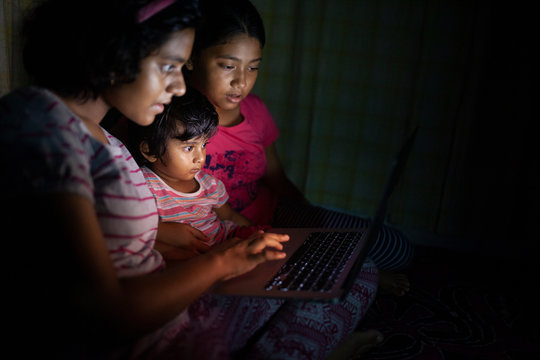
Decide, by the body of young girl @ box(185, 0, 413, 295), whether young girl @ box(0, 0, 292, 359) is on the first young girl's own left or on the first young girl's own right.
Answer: on the first young girl's own right

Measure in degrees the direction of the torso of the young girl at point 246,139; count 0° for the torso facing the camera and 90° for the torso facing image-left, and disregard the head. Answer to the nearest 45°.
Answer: approximately 315°

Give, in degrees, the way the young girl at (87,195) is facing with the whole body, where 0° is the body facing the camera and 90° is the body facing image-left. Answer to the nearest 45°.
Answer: approximately 270°

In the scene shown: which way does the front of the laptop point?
to the viewer's left

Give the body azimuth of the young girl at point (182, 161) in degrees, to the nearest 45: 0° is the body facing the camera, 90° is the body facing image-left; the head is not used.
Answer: approximately 315°
